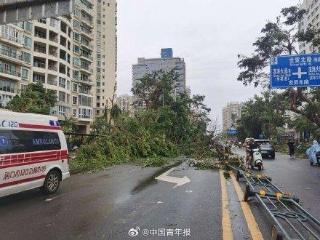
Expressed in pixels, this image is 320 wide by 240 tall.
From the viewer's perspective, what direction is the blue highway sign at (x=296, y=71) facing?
toward the camera

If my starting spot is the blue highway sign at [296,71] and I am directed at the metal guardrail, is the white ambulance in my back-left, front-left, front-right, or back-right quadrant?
front-right

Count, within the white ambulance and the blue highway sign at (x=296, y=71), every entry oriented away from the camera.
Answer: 0

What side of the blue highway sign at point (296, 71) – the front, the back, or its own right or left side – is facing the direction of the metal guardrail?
front
